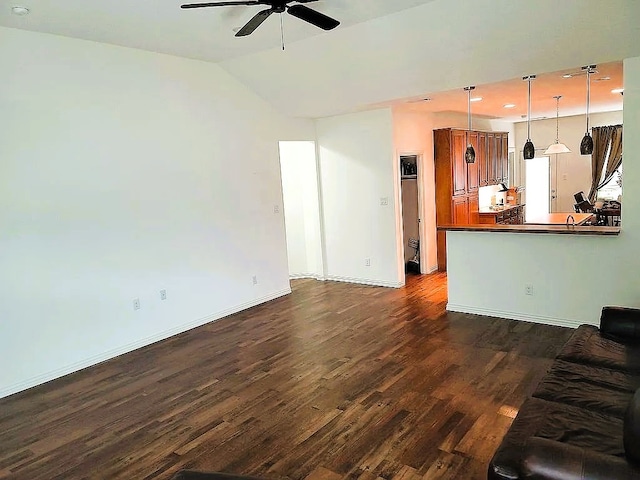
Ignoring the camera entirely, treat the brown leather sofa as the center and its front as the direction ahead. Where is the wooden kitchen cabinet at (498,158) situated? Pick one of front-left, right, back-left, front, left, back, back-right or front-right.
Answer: right

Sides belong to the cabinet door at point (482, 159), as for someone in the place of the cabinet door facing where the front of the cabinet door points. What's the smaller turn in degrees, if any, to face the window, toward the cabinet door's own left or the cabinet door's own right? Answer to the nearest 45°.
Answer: approximately 90° to the cabinet door's own left

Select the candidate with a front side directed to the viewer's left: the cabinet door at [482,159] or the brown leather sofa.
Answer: the brown leather sofa

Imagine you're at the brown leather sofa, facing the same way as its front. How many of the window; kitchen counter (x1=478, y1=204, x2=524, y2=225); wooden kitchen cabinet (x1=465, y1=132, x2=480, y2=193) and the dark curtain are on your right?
4

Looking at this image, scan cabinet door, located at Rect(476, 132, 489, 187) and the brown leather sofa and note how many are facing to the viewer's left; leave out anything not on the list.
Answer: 1

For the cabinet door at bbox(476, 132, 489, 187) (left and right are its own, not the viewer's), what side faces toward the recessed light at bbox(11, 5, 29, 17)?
right

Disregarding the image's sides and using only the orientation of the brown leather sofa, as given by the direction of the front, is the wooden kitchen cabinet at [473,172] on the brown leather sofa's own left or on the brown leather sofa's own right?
on the brown leather sofa's own right

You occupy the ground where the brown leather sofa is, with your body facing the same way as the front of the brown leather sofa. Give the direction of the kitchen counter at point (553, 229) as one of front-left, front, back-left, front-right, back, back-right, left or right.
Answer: right

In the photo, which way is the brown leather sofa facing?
to the viewer's left

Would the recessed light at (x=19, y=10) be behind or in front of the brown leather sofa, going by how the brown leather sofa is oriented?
in front

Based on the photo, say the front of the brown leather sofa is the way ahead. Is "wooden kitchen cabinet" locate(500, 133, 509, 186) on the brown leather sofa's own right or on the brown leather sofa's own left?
on the brown leather sofa's own right

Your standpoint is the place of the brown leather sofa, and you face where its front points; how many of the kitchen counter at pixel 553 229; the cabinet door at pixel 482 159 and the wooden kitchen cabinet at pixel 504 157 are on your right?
3

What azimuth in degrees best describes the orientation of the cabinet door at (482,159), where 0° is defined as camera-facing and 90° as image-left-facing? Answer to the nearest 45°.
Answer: approximately 315°
